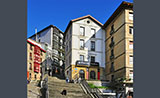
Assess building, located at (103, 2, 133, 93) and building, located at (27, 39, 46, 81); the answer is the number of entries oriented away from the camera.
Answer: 0

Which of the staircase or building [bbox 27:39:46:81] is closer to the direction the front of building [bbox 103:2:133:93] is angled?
the staircase

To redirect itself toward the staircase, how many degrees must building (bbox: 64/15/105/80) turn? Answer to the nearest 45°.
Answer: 0° — it already faces it

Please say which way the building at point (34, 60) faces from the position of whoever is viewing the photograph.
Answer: facing the viewer and to the right of the viewer

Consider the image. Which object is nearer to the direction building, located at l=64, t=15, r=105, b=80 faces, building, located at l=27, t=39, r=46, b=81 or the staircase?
the staircase

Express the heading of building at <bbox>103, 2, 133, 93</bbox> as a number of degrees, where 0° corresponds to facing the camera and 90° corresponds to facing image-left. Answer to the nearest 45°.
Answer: approximately 45°

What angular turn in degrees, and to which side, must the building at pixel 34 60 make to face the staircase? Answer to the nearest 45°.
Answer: approximately 45° to its right

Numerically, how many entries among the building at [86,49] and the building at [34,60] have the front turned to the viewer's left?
0
